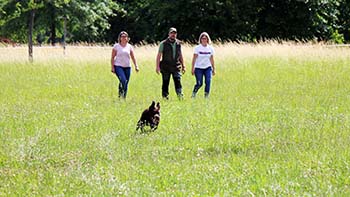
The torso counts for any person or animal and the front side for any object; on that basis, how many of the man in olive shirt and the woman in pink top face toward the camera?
2

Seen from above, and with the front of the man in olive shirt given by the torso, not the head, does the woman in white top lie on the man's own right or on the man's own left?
on the man's own left

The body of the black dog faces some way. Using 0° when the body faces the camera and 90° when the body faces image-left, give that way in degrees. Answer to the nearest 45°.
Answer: approximately 315°

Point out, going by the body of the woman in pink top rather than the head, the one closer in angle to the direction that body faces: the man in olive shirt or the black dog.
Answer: the black dog

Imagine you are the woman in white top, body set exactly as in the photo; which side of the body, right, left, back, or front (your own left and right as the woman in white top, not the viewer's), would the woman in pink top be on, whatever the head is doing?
right

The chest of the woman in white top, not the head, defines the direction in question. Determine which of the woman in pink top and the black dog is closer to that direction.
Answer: the black dog

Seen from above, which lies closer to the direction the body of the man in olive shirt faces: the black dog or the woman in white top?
the black dog

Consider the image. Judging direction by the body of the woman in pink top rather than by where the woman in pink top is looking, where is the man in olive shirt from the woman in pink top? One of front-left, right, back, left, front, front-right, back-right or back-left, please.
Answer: left

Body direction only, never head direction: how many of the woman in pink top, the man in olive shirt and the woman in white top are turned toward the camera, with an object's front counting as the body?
3

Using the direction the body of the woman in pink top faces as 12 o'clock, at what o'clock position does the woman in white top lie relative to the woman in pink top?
The woman in white top is roughly at 9 o'clock from the woman in pink top.

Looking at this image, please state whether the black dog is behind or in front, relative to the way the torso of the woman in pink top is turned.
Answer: in front

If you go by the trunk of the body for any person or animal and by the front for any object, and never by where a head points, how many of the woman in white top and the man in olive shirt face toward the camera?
2

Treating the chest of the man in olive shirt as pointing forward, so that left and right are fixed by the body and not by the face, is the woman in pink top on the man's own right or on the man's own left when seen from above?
on the man's own right
